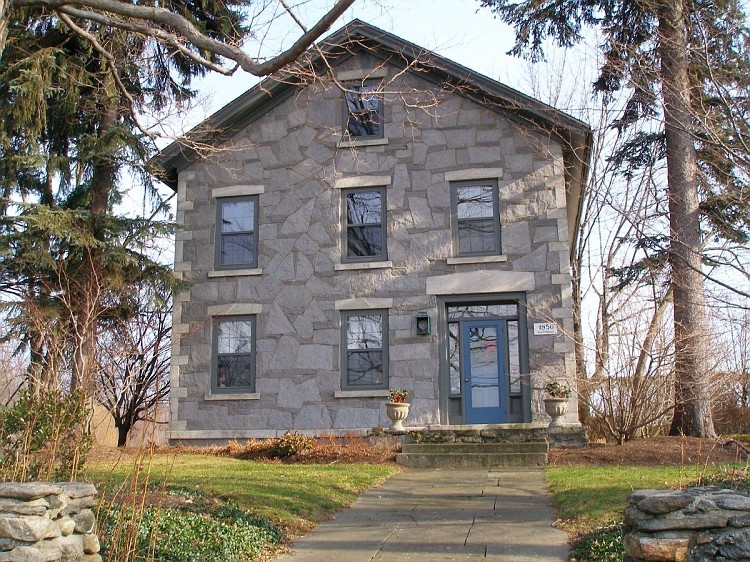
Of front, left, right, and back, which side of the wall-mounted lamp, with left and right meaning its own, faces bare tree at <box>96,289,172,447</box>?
right

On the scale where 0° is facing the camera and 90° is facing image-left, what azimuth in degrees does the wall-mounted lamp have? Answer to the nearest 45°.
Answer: approximately 0°

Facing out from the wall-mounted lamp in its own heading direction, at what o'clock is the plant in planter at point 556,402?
The plant in planter is roughly at 10 o'clock from the wall-mounted lamp.

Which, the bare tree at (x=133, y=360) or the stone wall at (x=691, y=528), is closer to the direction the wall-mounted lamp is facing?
the stone wall

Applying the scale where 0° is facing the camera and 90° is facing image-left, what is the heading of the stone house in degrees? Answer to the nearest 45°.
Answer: approximately 0°
